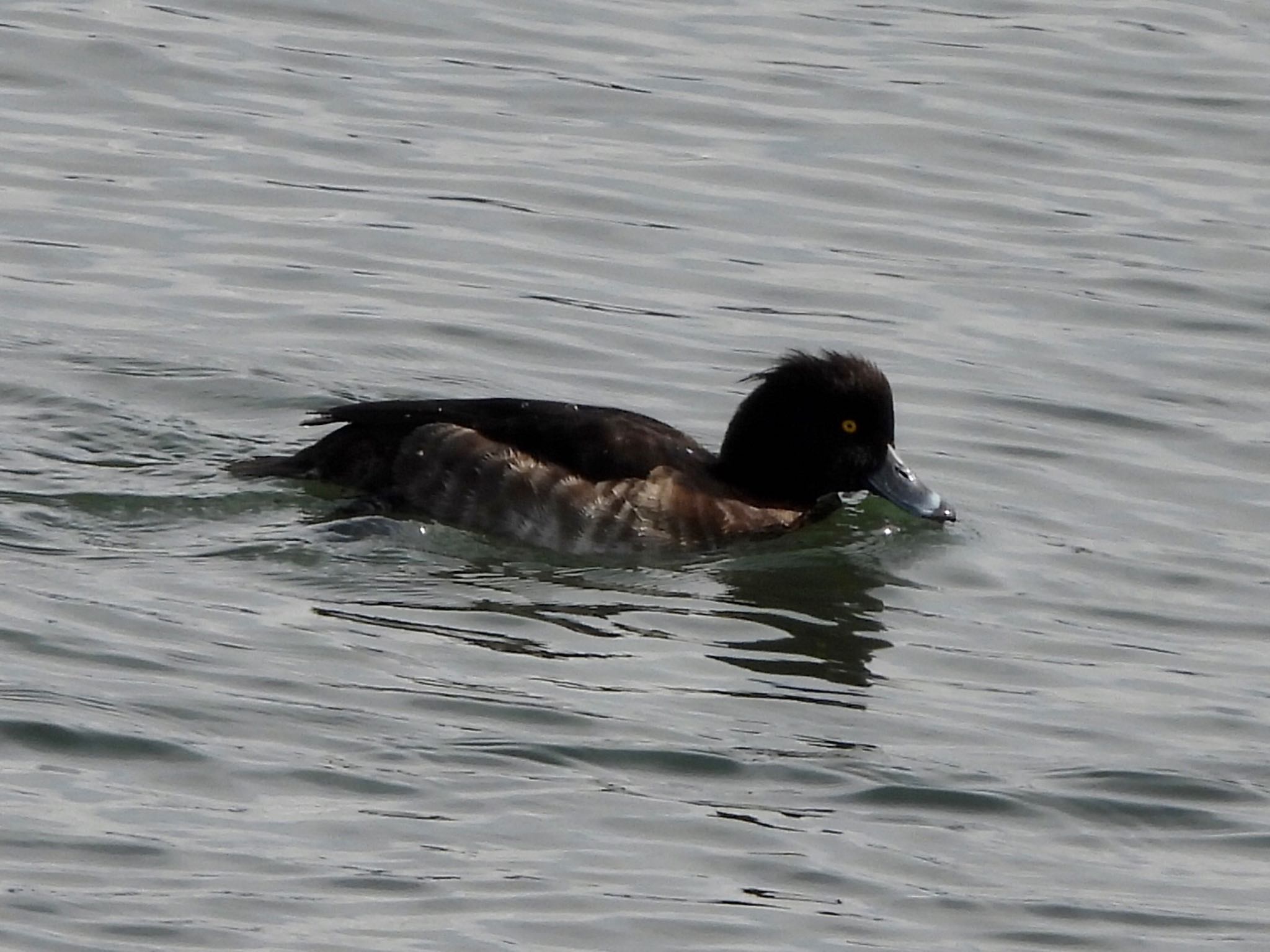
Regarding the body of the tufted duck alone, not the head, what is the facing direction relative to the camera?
to the viewer's right
